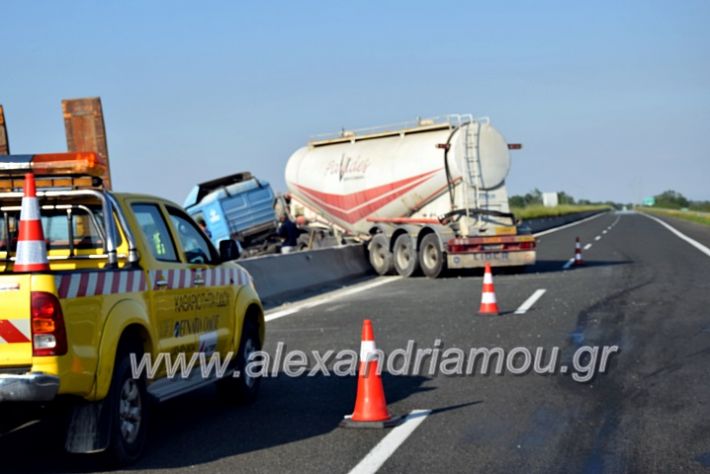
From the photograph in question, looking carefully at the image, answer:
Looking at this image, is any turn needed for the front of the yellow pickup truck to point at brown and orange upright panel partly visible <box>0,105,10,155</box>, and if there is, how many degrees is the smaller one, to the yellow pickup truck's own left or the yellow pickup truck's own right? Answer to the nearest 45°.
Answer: approximately 45° to the yellow pickup truck's own left

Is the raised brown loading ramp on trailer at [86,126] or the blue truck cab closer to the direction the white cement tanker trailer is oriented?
the blue truck cab

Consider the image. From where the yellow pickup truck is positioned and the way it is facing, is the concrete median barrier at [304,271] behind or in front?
in front

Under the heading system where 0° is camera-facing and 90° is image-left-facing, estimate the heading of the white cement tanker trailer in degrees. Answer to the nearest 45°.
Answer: approximately 135°

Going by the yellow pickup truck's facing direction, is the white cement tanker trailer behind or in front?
in front

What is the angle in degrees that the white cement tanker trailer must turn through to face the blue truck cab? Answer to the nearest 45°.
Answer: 0° — it already faces it

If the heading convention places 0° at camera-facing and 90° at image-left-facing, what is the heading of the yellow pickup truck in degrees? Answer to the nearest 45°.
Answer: approximately 225°

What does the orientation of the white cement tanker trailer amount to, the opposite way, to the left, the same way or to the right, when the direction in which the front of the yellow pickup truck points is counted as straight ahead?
to the left

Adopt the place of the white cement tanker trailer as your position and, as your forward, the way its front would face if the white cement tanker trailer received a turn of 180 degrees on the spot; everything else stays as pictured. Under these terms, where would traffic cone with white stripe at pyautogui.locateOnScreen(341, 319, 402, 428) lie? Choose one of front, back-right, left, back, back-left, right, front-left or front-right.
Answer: front-right

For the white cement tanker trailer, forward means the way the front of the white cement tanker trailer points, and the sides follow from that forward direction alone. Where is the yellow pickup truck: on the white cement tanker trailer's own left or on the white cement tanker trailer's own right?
on the white cement tanker trailer's own left

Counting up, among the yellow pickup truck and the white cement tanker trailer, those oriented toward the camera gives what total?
0

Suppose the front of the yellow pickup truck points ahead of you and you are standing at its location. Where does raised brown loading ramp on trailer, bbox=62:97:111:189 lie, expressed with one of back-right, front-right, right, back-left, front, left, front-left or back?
front-left
